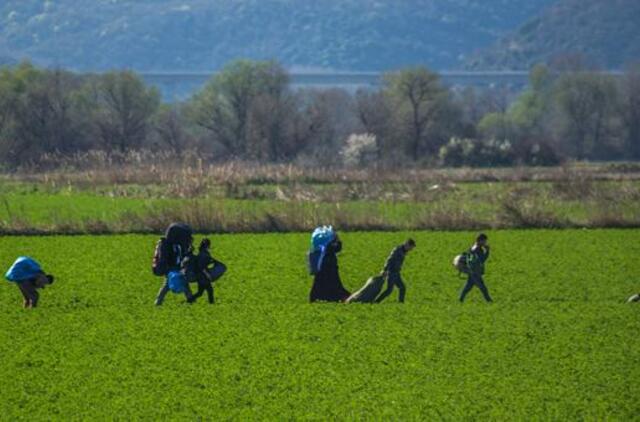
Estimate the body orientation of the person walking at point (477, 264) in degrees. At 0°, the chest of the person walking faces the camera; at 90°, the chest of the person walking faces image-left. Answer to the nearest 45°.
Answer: approximately 270°

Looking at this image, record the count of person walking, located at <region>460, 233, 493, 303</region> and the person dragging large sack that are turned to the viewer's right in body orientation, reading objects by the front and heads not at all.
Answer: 2

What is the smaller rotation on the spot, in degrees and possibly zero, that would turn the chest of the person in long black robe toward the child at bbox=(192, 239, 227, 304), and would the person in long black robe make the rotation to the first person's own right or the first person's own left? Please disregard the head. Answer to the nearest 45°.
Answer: approximately 180°

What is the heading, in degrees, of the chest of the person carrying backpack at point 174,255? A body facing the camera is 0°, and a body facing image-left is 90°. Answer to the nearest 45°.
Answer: approximately 270°

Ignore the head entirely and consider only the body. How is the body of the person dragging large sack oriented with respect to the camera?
to the viewer's right

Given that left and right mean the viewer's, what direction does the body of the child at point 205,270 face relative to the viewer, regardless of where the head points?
facing to the right of the viewer

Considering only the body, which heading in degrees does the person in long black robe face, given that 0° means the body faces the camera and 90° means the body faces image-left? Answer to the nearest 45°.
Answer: approximately 270°

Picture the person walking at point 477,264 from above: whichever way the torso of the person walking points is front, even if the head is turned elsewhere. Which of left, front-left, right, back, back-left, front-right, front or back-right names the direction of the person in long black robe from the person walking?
back
